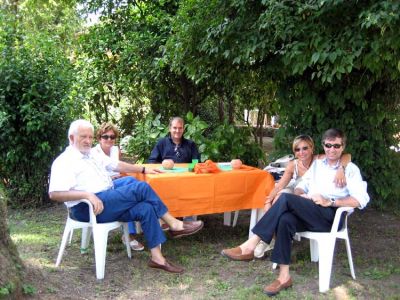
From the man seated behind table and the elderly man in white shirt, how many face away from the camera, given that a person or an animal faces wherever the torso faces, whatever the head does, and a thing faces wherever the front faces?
0

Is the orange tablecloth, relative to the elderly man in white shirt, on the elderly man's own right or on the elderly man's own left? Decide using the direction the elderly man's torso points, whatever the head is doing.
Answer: on the elderly man's own left

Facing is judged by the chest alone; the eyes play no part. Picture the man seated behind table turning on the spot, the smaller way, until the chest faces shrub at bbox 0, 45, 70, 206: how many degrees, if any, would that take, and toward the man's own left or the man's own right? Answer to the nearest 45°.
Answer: approximately 90° to the man's own right

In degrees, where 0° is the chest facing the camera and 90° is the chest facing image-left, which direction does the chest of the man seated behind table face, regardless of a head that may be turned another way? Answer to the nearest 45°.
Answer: approximately 0°

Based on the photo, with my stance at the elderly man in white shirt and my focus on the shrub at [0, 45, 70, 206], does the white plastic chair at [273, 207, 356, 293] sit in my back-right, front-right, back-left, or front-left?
back-right

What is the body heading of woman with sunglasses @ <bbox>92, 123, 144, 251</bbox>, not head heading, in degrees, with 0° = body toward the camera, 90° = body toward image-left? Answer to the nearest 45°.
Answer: approximately 315°

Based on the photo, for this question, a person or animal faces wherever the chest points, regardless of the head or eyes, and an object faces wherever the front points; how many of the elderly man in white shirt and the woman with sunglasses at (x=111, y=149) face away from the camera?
0

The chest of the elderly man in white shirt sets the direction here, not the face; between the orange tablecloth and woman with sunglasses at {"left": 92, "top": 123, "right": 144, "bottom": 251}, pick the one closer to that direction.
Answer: the orange tablecloth

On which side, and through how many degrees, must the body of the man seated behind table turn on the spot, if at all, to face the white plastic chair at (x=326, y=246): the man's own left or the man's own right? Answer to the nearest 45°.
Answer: approximately 45° to the man's own left

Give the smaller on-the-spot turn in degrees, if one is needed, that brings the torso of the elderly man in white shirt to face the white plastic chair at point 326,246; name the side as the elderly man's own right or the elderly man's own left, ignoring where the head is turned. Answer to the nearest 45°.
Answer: approximately 45° to the elderly man's own left

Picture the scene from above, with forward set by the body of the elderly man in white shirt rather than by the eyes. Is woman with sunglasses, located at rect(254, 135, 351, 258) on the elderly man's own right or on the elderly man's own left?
on the elderly man's own left

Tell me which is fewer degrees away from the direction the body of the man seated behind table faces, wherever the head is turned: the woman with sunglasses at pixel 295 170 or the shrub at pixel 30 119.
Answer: the woman with sunglasses

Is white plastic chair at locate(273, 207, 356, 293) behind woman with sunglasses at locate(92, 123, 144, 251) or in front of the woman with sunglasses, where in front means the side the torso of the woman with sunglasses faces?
in front
